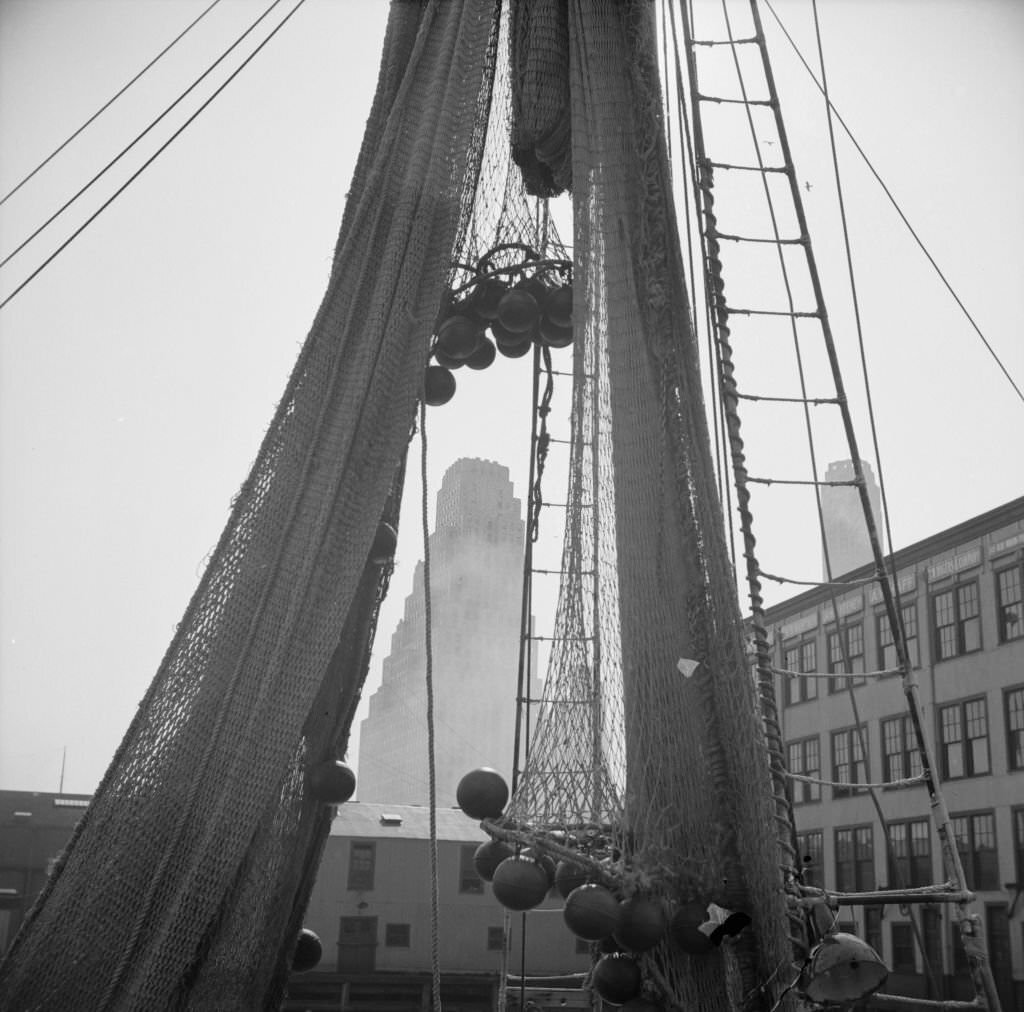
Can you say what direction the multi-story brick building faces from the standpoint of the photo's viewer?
facing the viewer and to the left of the viewer

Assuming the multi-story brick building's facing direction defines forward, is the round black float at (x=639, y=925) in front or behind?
in front

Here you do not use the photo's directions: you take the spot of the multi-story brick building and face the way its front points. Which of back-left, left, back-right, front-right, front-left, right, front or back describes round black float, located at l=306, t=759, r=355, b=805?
front-left

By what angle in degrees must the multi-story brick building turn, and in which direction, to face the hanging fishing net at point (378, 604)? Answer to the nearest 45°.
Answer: approximately 45° to its left

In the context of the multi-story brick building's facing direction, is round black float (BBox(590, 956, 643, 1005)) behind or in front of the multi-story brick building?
in front

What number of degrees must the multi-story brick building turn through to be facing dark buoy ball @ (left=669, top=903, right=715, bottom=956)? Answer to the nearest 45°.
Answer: approximately 45° to its left

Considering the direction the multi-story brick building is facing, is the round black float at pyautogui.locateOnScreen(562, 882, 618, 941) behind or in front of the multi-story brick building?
in front
